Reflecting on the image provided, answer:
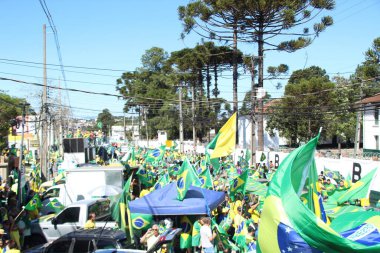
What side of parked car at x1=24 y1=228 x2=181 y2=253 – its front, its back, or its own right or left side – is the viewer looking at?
left

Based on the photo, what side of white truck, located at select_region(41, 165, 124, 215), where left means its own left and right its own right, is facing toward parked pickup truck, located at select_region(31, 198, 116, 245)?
left

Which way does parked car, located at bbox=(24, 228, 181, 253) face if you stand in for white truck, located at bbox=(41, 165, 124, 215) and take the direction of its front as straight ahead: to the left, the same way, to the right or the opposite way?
the same way

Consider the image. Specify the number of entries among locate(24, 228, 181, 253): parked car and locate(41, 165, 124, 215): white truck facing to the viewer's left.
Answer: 2

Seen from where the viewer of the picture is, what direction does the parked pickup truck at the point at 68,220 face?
facing to the left of the viewer

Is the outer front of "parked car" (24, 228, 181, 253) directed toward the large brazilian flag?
no

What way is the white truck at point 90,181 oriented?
to the viewer's left

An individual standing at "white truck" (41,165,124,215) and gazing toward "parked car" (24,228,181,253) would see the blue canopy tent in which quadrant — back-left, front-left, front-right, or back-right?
front-left
